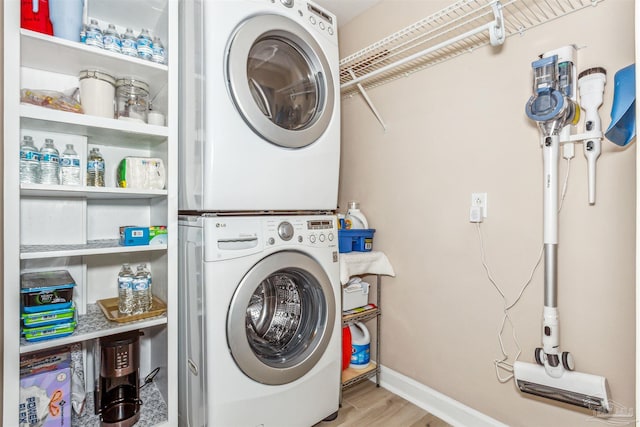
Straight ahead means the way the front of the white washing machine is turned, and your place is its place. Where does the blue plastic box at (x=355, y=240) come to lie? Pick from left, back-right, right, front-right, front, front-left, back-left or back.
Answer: left

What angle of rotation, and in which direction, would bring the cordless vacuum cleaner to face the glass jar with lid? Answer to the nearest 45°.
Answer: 0° — it already faces it

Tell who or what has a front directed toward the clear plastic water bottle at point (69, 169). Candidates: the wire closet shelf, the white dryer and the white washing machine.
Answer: the wire closet shelf

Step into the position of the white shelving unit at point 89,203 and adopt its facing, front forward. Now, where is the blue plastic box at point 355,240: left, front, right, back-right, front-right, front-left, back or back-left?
front-left

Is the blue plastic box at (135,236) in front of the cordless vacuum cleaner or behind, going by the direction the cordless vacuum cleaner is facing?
in front

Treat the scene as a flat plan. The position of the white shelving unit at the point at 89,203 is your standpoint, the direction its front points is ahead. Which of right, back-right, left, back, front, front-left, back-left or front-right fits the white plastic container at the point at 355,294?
front-left

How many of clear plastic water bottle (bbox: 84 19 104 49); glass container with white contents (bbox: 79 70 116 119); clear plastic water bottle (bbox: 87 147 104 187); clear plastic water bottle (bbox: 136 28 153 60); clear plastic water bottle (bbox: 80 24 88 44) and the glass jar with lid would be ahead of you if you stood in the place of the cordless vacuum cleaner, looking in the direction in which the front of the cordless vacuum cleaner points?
6

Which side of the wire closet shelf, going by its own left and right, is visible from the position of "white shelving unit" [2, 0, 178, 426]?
front

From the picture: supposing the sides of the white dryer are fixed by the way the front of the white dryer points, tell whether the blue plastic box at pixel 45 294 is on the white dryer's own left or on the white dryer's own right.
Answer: on the white dryer's own right

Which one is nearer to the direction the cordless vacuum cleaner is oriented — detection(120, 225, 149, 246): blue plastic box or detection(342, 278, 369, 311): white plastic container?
the blue plastic box

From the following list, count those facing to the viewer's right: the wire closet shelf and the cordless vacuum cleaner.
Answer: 0
